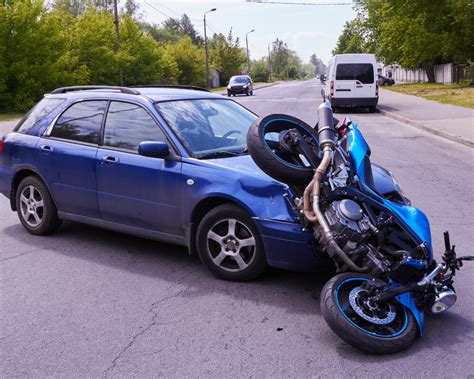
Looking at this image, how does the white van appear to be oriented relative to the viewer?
away from the camera

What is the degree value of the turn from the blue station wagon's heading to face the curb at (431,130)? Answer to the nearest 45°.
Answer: approximately 90° to its left

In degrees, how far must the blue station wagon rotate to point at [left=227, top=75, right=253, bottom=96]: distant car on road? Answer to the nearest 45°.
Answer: approximately 135° to its left

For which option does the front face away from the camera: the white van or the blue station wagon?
the white van

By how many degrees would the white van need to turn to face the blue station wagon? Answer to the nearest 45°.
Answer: approximately 180°

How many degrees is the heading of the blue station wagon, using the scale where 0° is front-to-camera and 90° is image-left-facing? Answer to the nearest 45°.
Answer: approximately 315°

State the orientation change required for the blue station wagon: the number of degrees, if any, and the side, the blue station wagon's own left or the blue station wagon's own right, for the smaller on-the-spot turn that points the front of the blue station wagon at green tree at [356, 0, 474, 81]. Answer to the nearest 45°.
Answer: approximately 90° to the blue station wagon's own left

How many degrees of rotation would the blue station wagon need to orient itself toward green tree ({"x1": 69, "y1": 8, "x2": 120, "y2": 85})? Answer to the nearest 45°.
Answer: approximately 135° to its left

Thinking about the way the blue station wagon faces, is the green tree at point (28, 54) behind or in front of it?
behind

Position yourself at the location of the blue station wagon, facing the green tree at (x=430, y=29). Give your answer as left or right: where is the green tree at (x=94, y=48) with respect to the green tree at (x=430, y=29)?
left

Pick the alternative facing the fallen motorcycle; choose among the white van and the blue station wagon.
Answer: the blue station wagon

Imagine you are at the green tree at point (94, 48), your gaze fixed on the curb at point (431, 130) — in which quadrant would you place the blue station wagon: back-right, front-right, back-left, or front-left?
front-right

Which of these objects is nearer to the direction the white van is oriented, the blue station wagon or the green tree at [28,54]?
the green tree

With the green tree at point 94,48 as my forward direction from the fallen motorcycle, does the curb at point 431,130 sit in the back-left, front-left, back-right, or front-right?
front-right

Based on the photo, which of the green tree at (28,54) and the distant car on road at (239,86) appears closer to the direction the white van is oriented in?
the distant car on road
